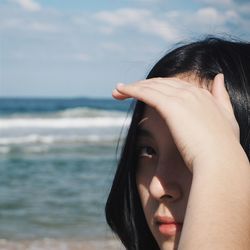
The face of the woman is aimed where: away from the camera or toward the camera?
toward the camera
